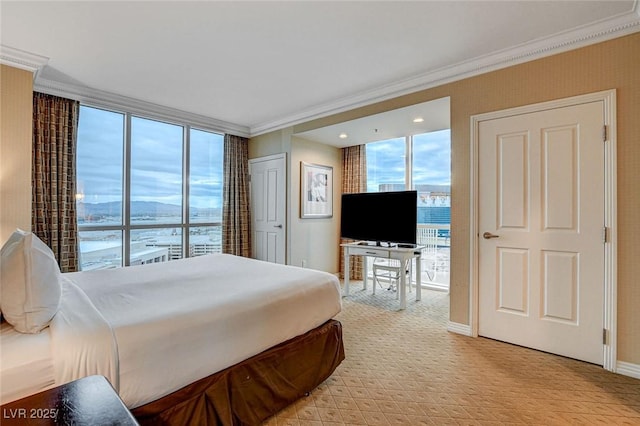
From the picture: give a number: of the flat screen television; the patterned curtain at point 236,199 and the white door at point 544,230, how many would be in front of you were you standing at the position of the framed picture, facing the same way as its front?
2

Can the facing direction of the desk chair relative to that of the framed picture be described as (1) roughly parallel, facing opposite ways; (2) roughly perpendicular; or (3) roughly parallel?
roughly perpendicular

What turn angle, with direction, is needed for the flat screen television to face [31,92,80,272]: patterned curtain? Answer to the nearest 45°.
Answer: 0° — it already faces it

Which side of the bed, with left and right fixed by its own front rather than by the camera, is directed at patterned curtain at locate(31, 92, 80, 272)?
left

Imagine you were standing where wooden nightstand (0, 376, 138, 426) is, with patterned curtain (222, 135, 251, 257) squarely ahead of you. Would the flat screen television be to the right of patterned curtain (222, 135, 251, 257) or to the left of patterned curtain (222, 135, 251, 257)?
right

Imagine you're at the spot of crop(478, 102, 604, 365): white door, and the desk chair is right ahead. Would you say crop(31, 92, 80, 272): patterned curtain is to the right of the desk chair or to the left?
left

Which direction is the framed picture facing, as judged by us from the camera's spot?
facing the viewer and to the right of the viewer

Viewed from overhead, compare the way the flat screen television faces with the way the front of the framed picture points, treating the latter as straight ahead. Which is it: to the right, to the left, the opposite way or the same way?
to the right

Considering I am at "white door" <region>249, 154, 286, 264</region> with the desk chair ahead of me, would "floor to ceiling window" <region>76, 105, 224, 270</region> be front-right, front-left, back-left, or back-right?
back-right
